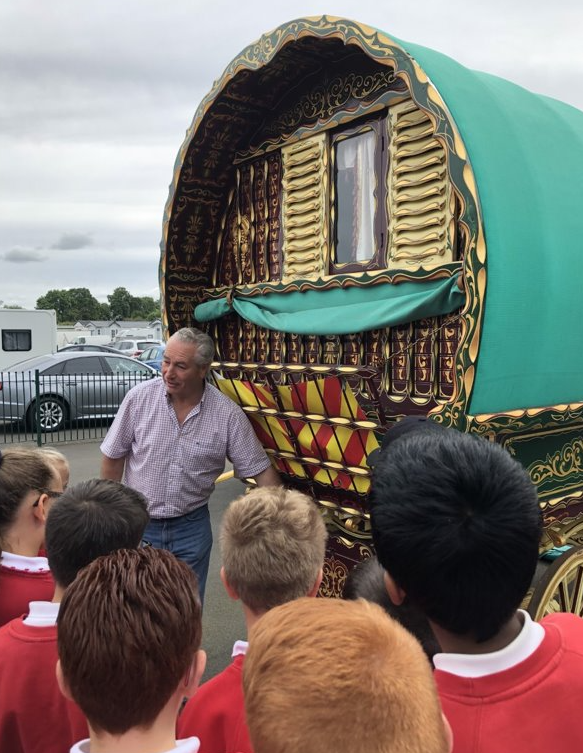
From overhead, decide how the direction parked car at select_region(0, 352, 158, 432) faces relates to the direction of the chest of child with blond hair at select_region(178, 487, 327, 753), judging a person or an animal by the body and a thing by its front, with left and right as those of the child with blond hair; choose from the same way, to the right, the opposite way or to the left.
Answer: to the right

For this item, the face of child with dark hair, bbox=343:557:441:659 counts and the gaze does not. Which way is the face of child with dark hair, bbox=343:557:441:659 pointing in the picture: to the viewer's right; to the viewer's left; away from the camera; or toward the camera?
away from the camera

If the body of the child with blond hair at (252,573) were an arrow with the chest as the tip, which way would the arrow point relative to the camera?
away from the camera

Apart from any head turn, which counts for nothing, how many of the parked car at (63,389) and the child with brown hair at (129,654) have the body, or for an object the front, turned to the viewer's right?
1

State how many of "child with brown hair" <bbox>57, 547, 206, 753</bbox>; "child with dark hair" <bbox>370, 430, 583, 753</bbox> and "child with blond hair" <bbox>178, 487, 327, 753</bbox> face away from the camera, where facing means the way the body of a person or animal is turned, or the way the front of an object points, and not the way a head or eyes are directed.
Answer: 3

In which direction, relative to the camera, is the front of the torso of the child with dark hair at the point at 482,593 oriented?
away from the camera

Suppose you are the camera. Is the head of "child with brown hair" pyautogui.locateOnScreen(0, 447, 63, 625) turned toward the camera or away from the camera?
away from the camera

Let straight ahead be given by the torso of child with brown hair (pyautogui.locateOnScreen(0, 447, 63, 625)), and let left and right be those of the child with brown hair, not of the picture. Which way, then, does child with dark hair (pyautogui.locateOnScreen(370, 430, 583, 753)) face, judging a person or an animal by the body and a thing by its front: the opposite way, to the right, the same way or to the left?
the same way

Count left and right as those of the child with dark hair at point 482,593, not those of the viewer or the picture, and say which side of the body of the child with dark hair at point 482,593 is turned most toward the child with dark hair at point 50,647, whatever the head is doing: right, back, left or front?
left

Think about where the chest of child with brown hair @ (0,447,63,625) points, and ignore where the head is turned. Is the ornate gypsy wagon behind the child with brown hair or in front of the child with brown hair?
in front

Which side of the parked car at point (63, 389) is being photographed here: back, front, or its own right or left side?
right

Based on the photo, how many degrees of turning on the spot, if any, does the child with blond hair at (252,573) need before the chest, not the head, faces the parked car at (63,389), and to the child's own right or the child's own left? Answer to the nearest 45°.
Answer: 0° — they already face it

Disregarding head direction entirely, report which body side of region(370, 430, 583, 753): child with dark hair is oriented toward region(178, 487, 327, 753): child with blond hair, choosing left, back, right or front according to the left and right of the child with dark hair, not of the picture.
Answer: left

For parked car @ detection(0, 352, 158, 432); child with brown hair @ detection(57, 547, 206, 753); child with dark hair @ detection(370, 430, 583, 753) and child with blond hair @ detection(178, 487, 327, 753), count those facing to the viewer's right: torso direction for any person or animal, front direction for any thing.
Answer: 1

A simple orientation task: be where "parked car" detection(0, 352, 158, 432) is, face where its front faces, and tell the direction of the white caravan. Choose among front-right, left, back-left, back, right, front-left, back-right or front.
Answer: left

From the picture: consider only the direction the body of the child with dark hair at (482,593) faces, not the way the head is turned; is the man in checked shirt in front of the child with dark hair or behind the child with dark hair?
in front

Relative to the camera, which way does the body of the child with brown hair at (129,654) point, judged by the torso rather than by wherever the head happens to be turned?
away from the camera

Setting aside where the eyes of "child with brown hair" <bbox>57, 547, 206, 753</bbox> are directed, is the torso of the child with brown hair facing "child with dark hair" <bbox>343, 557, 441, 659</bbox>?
no

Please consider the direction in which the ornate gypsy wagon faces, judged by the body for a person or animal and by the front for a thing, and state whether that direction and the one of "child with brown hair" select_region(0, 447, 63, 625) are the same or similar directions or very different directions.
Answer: same or similar directions
